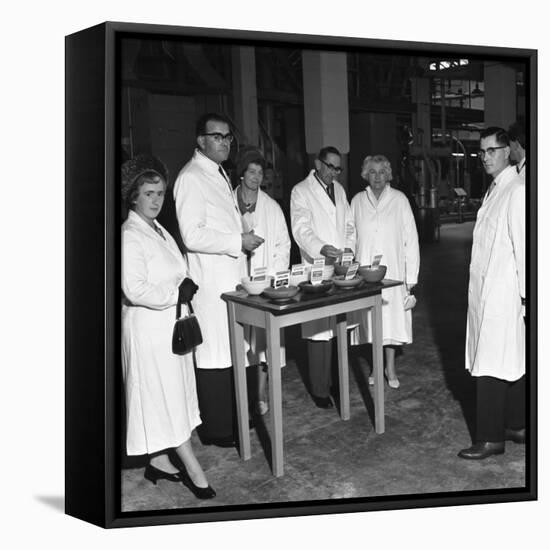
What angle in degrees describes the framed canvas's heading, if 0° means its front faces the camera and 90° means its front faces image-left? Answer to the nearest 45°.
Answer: approximately 315°
